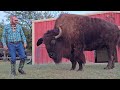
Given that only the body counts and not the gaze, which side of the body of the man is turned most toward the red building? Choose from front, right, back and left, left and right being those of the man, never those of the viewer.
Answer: left

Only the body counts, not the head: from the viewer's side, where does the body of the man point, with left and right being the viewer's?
facing the viewer

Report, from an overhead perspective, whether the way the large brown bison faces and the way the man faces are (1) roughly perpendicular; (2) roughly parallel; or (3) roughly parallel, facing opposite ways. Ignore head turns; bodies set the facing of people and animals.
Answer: roughly perpendicular

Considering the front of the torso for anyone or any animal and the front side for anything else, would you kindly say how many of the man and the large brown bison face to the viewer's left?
1

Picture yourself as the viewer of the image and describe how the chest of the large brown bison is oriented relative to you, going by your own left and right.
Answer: facing to the left of the viewer

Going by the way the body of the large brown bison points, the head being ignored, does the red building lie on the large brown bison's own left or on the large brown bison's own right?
on the large brown bison's own right

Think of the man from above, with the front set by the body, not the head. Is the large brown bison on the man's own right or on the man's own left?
on the man's own left
